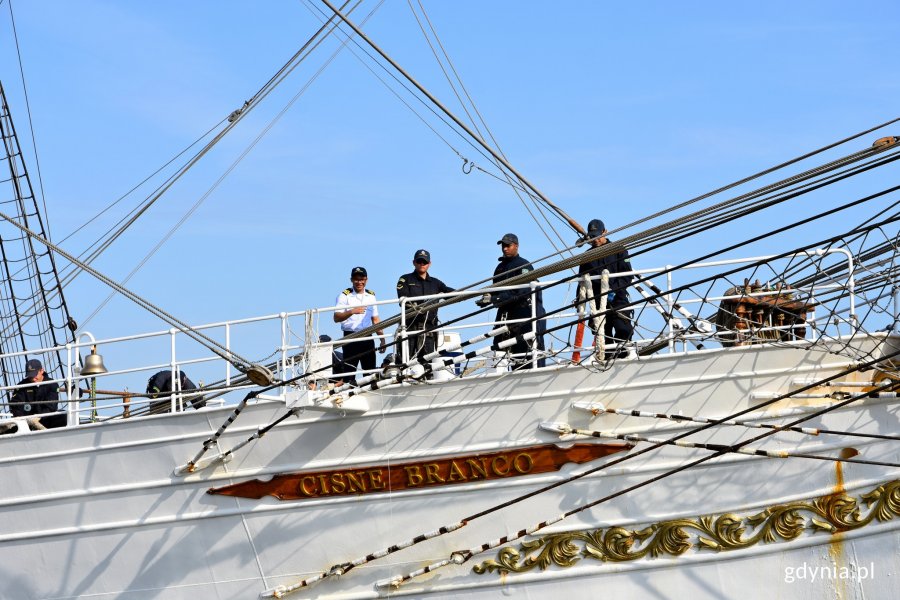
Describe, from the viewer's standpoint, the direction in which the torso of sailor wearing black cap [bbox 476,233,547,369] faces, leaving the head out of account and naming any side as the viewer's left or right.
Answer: facing the viewer and to the left of the viewer

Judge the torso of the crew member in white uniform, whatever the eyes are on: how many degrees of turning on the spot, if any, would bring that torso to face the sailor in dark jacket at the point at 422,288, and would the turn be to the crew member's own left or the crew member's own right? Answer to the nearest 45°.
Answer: approximately 90° to the crew member's own left

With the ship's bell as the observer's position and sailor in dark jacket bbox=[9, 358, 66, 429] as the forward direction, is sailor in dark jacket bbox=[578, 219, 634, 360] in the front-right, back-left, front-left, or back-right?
back-right

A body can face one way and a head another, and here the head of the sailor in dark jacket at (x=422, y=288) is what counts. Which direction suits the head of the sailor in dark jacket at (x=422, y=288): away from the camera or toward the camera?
toward the camera

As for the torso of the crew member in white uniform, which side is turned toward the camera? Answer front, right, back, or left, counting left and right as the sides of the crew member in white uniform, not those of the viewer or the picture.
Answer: front

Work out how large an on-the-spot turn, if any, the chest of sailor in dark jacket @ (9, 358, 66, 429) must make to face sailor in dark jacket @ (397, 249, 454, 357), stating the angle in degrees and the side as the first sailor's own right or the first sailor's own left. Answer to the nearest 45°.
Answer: approximately 45° to the first sailor's own left

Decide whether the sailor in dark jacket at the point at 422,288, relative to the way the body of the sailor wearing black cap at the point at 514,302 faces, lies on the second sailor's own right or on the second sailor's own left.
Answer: on the second sailor's own right

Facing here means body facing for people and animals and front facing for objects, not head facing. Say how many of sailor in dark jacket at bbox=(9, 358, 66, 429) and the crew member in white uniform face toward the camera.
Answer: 2

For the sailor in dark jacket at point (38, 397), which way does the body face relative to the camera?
toward the camera

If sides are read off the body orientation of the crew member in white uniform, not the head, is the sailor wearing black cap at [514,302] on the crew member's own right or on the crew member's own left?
on the crew member's own left

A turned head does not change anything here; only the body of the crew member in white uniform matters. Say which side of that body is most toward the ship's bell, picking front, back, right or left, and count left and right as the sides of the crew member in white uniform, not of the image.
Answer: right

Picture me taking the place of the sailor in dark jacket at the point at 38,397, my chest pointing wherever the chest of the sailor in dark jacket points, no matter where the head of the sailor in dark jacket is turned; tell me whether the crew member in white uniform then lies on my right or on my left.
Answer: on my left

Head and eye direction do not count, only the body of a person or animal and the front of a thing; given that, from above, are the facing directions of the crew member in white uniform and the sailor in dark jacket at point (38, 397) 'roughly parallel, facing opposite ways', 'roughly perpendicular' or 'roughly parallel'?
roughly parallel

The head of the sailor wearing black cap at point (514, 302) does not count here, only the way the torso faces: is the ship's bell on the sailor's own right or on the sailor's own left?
on the sailor's own right
